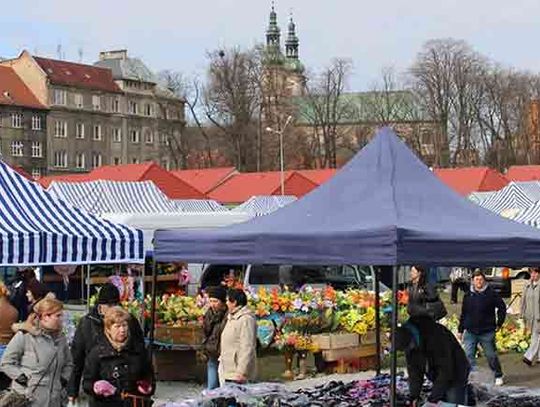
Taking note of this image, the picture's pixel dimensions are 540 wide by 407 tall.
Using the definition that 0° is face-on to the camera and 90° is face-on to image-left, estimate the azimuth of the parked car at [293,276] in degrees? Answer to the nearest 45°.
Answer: approximately 270°

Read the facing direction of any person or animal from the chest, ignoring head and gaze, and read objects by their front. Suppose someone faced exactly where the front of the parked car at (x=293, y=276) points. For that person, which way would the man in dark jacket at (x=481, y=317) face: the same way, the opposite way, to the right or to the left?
to the right

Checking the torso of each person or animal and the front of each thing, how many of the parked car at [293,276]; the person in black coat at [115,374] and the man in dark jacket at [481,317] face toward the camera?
2

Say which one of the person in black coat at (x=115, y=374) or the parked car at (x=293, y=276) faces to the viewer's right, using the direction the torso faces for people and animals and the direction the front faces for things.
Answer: the parked car

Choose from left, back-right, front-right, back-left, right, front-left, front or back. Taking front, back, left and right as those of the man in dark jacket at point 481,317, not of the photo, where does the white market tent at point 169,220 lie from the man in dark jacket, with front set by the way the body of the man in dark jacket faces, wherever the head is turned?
back-right

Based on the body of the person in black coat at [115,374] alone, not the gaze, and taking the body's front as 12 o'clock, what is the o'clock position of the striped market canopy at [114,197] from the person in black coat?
The striped market canopy is roughly at 6 o'clock from the person in black coat.

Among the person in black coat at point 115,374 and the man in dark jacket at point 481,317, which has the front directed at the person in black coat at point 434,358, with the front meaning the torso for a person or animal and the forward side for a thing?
the man in dark jacket

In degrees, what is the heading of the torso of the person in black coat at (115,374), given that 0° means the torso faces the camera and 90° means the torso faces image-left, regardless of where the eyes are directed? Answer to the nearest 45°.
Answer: approximately 0°
